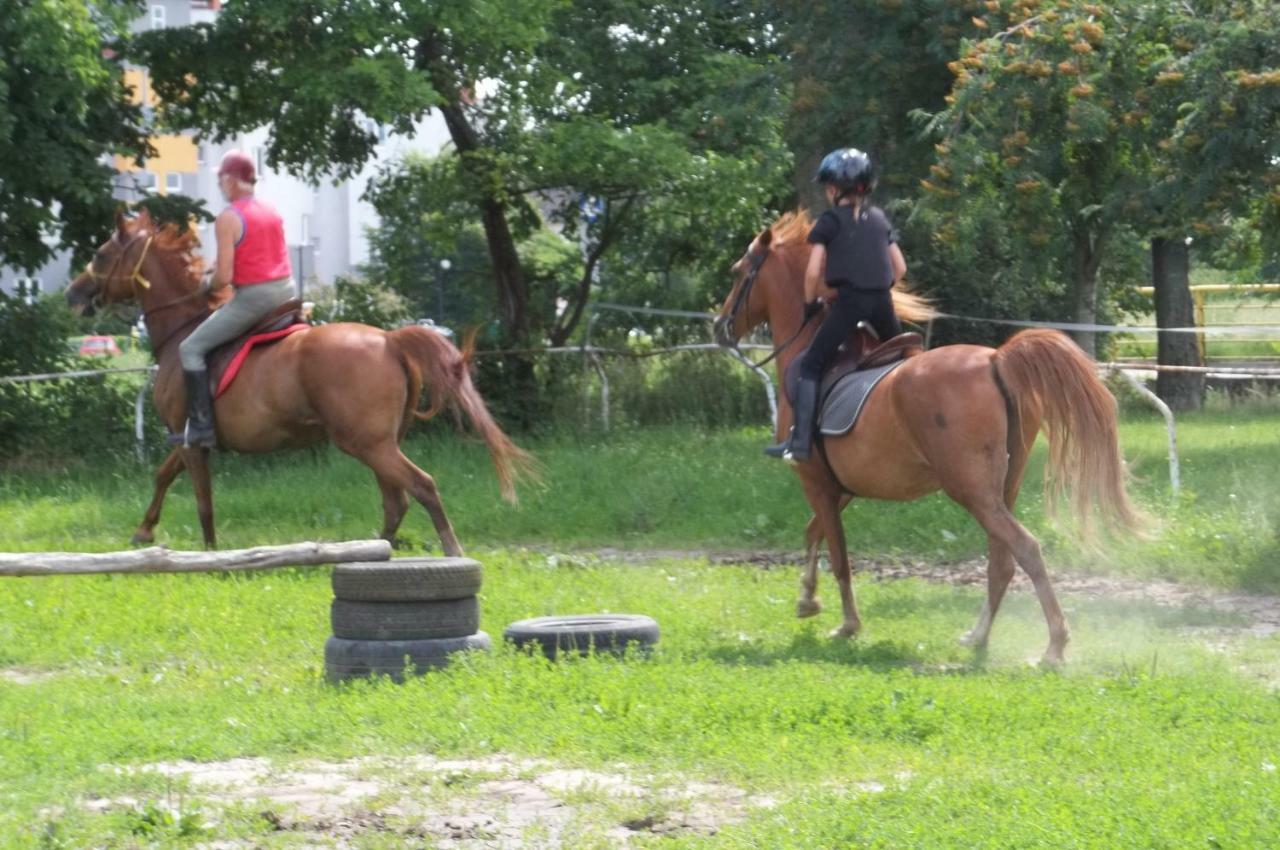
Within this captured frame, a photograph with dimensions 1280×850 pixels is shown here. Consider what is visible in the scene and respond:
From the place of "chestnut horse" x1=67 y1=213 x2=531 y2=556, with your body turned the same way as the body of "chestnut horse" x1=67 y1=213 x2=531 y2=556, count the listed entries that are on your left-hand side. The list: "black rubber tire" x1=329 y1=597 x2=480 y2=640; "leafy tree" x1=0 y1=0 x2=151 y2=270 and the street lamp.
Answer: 1

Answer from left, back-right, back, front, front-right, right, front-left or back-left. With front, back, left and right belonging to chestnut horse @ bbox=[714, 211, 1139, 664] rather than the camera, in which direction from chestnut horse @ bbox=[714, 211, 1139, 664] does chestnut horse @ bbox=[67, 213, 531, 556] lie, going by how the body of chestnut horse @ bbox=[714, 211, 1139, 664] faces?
front

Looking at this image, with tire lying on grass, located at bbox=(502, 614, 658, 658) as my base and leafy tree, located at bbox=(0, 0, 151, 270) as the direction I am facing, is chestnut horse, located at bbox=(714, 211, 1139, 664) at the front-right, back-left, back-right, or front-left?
back-right

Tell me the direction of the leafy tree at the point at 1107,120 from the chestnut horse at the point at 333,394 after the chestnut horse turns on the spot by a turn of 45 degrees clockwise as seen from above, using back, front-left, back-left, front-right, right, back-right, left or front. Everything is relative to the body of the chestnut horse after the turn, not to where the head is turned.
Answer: back-right

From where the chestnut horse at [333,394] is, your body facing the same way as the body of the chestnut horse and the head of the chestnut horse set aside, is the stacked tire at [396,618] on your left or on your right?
on your left

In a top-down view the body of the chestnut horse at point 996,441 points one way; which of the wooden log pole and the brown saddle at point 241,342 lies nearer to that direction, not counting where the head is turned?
the brown saddle

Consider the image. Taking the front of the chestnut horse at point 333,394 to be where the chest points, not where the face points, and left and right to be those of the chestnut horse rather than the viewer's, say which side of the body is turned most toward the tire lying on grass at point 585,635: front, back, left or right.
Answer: left

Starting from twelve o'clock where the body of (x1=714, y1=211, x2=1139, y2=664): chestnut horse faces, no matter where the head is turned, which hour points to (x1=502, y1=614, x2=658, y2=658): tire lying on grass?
The tire lying on grass is roughly at 10 o'clock from the chestnut horse.

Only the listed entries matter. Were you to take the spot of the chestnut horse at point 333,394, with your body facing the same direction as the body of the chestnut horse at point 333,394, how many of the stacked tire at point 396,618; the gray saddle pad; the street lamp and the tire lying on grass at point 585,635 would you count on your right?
1

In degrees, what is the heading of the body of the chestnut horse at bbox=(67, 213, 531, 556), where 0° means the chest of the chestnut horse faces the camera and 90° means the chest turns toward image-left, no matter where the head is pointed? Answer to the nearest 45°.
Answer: approximately 90°

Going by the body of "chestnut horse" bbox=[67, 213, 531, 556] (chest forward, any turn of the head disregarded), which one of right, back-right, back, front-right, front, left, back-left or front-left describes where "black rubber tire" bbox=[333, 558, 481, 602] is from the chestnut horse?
left

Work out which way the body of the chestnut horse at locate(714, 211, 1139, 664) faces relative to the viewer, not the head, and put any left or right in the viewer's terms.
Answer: facing away from the viewer and to the left of the viewer

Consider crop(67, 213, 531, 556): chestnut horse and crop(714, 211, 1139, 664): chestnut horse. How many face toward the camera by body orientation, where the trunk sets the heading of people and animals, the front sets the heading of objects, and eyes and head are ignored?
0
